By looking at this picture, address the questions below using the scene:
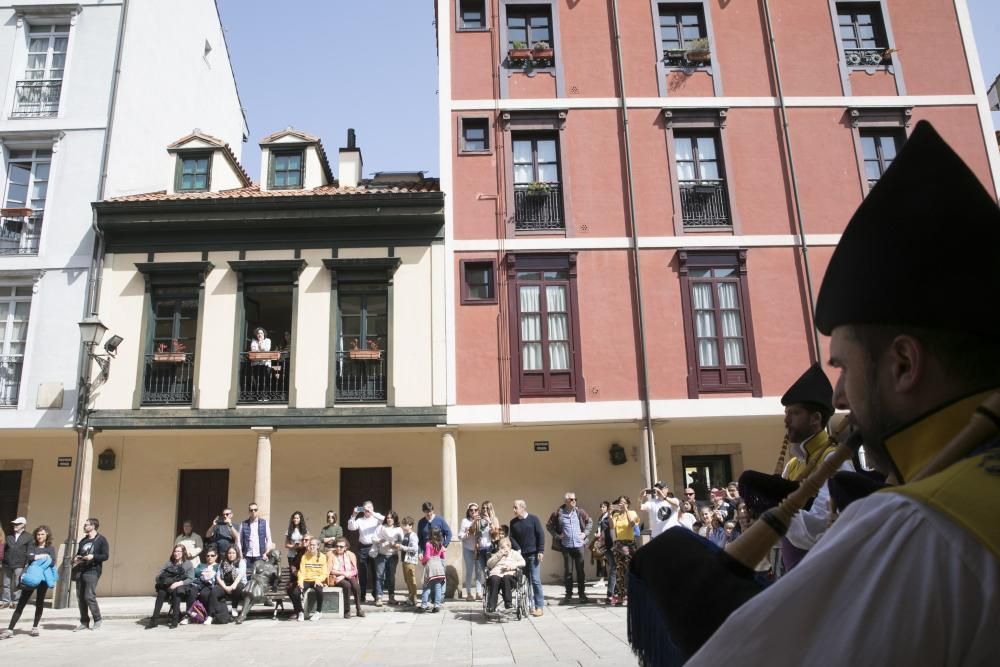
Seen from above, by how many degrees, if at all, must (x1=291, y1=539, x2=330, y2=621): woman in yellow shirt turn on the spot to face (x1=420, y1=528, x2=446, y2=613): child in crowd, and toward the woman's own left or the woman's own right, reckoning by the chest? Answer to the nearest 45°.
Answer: approximately 90° to the woman's own left

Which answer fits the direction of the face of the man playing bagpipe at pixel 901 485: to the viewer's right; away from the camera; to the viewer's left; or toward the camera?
to the viewer's left

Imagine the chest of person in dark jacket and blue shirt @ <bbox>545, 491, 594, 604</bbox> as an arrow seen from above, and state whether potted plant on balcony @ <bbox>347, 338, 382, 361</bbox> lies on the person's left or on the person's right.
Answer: on the person's right

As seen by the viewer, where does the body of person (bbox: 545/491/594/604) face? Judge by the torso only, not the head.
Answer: toward the camera

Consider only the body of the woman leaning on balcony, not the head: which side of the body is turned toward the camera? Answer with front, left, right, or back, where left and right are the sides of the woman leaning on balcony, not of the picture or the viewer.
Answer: front

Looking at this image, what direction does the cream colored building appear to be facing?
toward the camera

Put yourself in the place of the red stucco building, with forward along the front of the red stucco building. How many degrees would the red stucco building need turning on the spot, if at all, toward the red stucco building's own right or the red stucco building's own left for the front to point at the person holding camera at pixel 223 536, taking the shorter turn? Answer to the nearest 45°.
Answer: approximately 45° to the red stucco building's own right

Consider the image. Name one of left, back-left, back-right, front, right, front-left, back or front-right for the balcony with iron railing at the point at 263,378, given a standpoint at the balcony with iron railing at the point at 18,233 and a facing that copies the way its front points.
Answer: front-left

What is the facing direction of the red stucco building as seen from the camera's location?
facing the viewer
